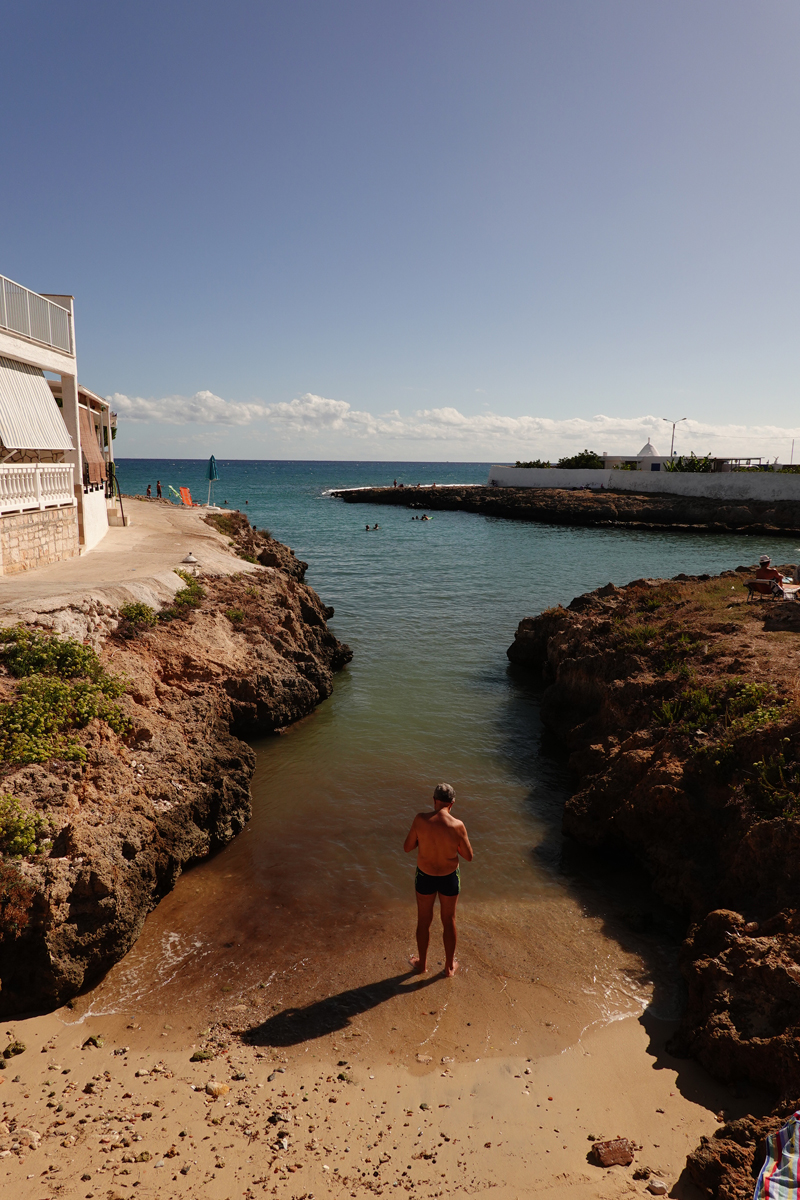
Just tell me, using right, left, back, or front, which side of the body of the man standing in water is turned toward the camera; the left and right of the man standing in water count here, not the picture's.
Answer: back

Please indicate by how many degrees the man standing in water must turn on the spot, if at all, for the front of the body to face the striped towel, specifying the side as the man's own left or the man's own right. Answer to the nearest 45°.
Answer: approximately 135° to the man's own right

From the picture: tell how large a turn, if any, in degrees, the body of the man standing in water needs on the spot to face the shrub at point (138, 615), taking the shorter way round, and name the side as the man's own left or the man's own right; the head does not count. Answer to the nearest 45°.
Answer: approximately 45° to the man's own left
